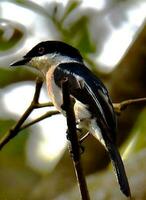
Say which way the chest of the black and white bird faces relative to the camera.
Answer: to the viewer's left
